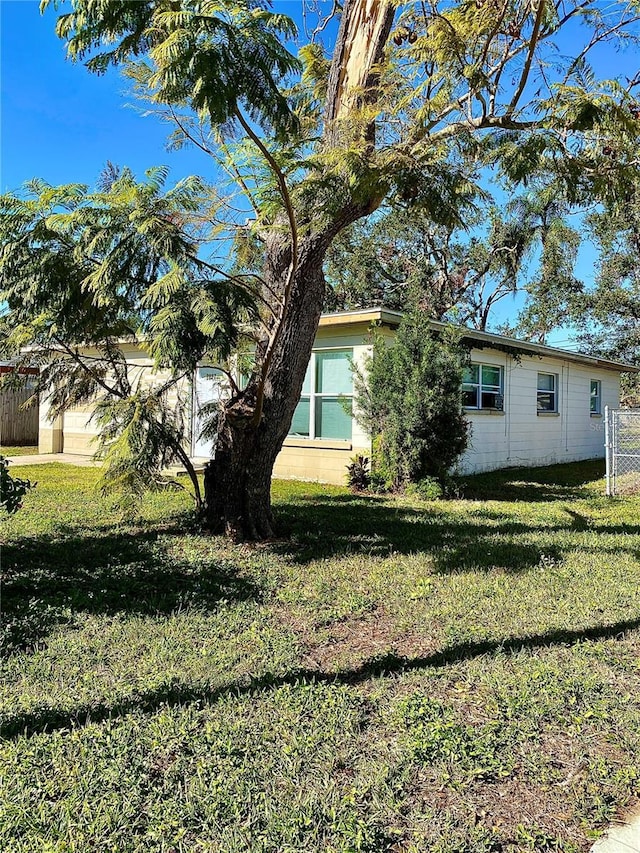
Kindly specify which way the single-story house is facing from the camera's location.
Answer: facing the viewer and to the left of the viewer

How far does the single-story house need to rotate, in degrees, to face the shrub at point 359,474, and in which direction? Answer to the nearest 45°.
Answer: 0° — it already faces it

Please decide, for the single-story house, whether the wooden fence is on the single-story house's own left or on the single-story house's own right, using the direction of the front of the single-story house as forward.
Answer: on the single-story house's own right

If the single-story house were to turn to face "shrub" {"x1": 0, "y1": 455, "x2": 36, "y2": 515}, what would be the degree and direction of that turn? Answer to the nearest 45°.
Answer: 0° — it already faces it

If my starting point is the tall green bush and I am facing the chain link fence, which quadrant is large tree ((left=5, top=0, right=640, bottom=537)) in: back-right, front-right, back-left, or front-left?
back-right
